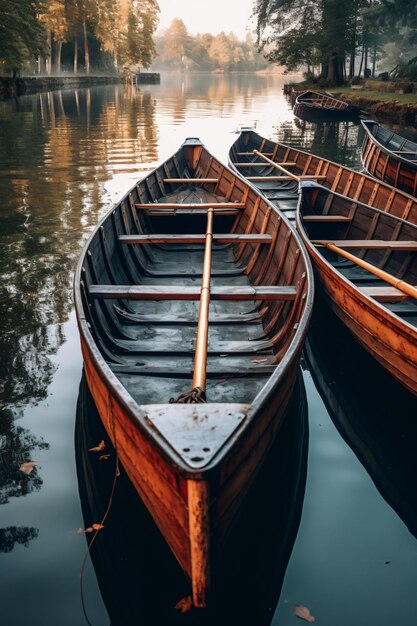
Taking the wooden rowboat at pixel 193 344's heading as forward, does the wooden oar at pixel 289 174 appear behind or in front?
behind

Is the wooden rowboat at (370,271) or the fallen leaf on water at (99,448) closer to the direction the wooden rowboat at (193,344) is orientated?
the fallen leaf on water
